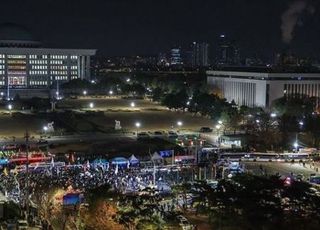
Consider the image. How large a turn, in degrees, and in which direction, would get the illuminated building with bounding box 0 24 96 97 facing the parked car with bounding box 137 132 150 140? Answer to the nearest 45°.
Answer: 0° — it already faces it

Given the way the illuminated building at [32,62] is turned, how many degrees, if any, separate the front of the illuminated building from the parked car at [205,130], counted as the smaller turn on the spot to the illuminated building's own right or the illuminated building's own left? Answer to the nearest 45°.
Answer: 0° — it already faces it

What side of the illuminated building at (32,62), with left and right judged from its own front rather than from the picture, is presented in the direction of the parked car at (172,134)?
front

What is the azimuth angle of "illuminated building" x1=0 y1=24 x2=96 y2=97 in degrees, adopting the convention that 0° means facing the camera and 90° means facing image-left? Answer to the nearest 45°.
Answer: approximately 0°

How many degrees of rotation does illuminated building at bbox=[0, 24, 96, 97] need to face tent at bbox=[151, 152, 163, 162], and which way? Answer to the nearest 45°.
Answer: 0° — it already faces it
